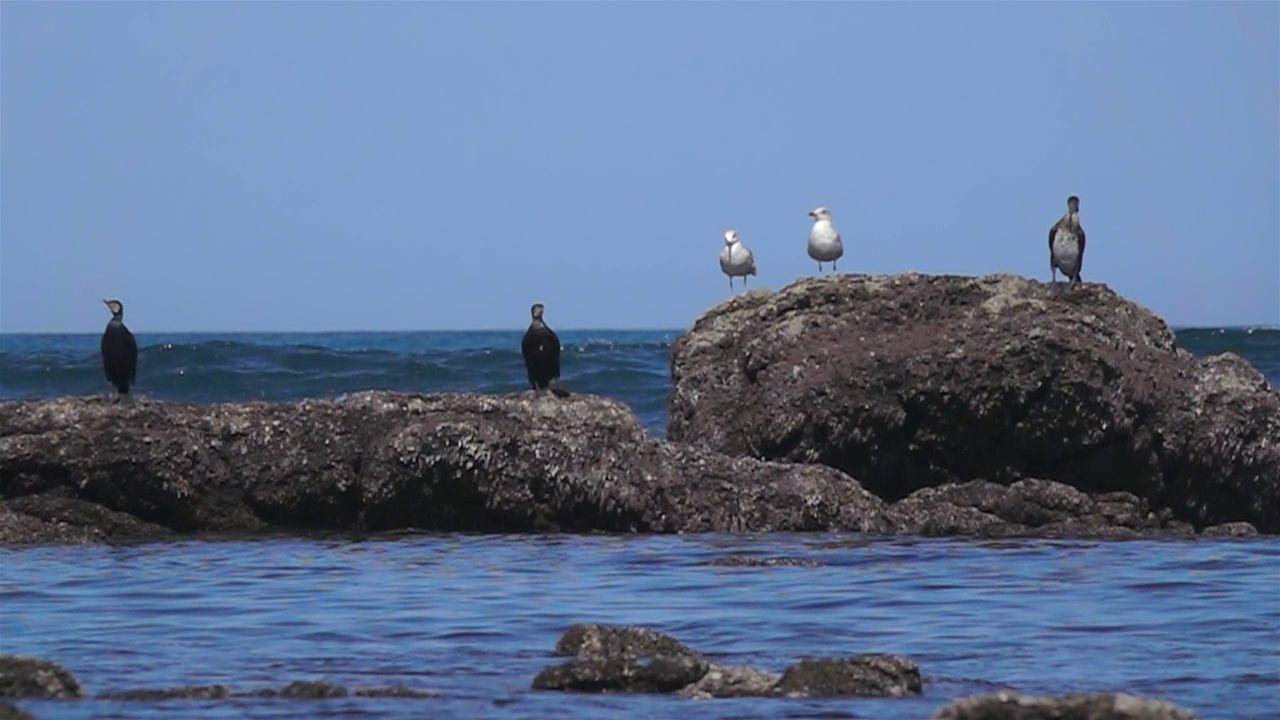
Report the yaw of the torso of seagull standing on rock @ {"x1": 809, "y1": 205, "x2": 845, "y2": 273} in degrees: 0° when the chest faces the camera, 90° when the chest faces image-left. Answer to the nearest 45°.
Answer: approximately 45°

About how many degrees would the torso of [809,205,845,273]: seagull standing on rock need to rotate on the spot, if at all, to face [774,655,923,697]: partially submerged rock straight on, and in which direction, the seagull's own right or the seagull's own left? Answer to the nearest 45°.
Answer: approximately 45° to the seagull's own left

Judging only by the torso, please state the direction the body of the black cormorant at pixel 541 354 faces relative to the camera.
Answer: toward the camera

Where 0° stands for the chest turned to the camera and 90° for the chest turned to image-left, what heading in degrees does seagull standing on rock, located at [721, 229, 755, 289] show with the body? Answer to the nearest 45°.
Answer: approximately 45°

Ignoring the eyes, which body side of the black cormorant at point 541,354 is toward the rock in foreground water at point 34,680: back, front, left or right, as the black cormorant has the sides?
front

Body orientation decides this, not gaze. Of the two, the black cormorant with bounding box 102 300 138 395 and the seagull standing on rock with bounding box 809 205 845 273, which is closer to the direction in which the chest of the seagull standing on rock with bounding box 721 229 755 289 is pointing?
the black cormorant

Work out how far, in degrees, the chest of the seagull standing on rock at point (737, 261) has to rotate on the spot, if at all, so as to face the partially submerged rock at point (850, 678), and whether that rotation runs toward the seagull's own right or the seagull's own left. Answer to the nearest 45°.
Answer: approximately 45° to the seagull's own left

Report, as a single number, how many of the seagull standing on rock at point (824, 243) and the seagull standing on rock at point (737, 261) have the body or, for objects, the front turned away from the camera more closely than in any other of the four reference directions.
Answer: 0
